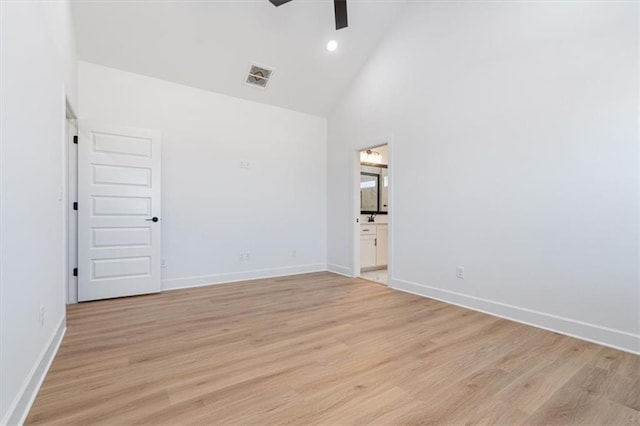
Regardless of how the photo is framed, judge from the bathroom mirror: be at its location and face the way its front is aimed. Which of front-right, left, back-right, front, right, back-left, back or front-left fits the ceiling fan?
front-right

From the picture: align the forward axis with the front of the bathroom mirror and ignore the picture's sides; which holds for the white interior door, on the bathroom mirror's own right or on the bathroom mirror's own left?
on the bathroom mirror's own right

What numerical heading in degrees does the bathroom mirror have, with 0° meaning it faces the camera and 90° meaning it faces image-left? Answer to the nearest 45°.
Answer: approximately 315°
